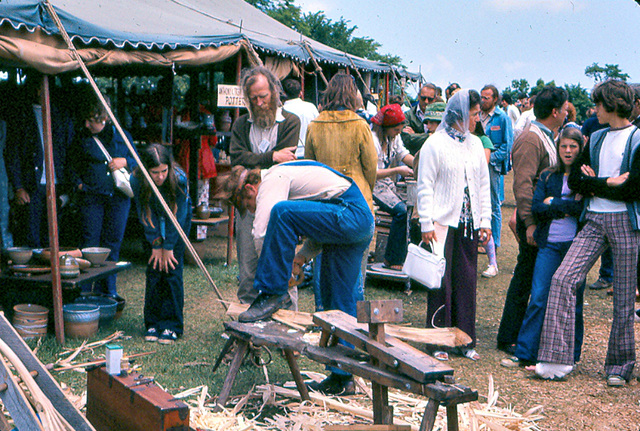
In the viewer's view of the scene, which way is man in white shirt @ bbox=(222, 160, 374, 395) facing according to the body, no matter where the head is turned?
to the viewer's left

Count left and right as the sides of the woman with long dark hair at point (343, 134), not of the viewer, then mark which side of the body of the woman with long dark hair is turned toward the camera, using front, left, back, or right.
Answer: back

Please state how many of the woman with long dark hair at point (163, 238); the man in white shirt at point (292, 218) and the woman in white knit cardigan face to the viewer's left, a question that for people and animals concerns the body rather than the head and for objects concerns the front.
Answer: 1

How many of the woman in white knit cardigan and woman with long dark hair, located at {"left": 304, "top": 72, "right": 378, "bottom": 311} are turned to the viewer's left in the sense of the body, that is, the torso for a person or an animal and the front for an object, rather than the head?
0

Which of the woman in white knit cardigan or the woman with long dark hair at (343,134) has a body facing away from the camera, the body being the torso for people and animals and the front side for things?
the woman with long dark hair

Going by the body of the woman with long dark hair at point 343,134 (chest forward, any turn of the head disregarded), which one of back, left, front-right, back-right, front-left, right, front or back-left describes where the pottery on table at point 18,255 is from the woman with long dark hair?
left

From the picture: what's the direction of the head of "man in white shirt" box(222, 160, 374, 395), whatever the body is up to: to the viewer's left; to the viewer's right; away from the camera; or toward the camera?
to the viewer's left

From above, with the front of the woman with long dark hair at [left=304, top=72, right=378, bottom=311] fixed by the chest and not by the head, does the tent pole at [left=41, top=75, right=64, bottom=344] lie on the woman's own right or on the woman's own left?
on the woman's own left

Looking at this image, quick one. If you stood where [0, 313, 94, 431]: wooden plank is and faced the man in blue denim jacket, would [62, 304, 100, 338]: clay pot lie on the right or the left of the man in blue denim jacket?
left

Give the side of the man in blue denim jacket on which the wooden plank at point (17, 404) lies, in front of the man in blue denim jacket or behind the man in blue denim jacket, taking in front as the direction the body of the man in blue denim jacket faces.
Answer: in front

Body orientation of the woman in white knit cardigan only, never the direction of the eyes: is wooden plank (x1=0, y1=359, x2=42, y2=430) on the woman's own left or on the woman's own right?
on the woman's own right

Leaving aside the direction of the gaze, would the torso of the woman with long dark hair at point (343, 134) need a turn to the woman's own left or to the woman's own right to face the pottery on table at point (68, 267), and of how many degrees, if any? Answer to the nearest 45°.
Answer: approximately 90° to the woman's own left

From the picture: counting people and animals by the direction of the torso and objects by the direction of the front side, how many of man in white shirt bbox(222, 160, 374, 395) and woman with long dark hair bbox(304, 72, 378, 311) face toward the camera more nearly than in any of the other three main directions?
0
